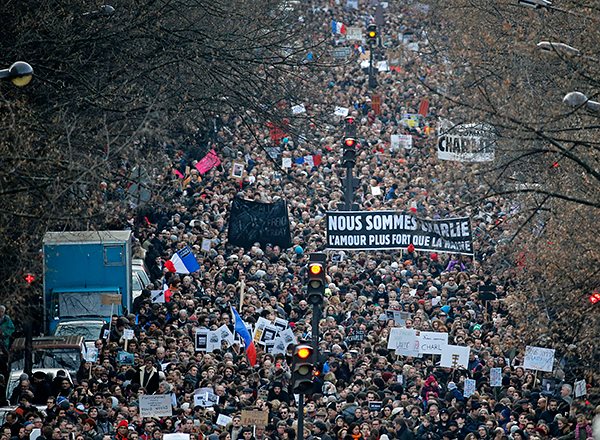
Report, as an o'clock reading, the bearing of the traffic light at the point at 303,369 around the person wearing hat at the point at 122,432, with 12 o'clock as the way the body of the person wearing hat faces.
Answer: The traffic light is roughly at 10 o'clock from the person wearing hat.

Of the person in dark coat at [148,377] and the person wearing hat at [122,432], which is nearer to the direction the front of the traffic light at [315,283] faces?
the person wearing hat

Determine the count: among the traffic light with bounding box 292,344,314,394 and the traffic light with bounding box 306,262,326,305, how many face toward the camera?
2

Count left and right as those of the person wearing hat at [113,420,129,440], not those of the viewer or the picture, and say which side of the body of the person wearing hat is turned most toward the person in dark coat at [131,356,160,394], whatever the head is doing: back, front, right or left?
back
